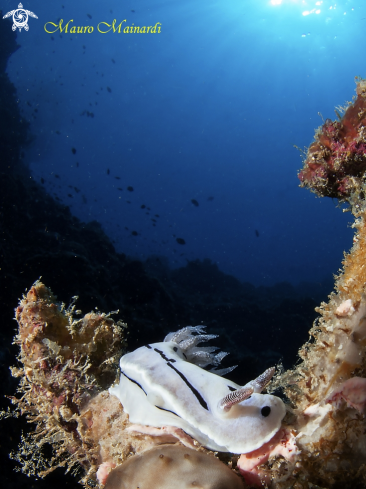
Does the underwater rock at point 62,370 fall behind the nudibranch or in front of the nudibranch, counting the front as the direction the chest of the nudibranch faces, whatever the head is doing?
behind

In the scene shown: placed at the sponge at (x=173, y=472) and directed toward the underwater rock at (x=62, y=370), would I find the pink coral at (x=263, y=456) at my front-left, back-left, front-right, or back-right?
back-right

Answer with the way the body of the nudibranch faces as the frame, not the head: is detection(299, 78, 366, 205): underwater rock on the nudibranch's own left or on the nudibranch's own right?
on the nudibranch's own left

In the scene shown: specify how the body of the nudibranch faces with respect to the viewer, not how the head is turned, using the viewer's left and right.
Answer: facing the viewer and to the right of the viewer
